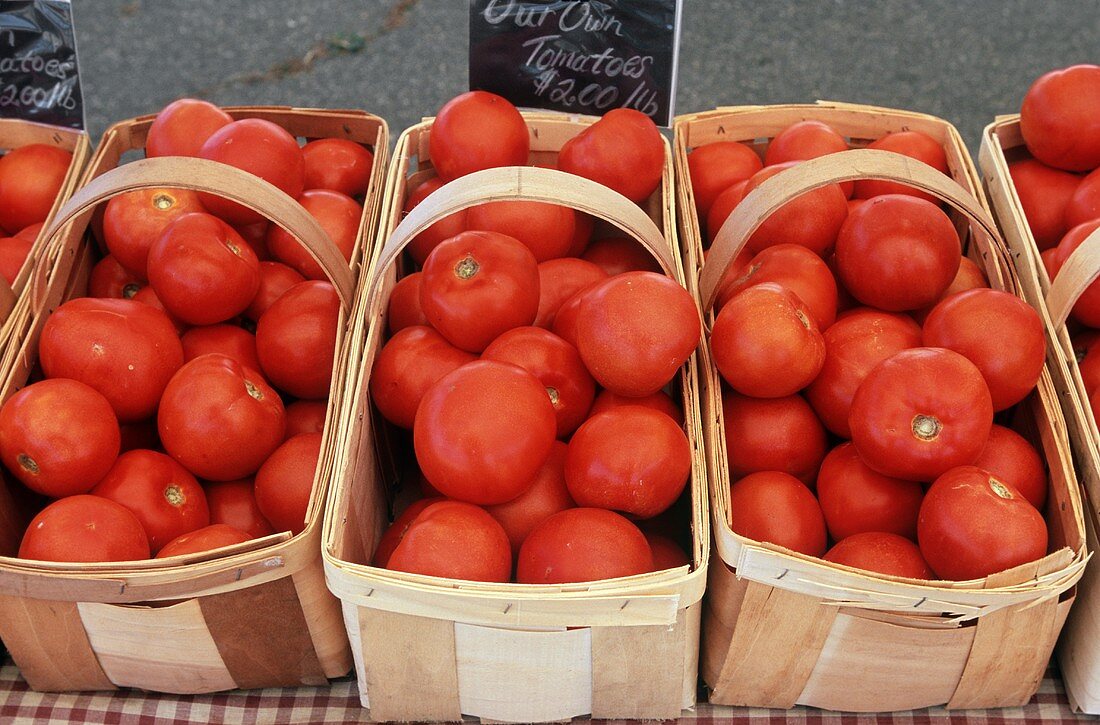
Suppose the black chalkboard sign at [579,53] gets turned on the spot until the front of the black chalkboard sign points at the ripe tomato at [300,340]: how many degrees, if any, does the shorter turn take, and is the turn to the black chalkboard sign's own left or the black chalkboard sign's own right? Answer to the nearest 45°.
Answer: approximately 45° to the black chalkboard sign's own right

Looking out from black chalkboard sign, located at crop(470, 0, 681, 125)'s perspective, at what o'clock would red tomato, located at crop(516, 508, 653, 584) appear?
The red tomato is roughly at 12 o'clock from the black chalkboard sign.

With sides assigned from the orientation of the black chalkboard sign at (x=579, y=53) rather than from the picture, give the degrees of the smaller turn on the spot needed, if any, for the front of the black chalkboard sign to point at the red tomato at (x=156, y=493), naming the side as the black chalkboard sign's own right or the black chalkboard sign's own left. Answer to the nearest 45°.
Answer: approximately 45° to the black chalkboard sign's own right

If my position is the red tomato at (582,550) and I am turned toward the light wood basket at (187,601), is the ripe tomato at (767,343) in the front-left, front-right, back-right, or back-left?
back-right

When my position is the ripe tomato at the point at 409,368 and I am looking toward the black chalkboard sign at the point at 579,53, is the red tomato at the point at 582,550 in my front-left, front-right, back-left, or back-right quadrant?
back-right

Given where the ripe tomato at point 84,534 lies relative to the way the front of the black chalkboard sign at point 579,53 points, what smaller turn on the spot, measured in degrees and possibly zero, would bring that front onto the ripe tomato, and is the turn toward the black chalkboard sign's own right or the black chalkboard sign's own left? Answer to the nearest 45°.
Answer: approximately 45° to the black chalkboard sign's own right

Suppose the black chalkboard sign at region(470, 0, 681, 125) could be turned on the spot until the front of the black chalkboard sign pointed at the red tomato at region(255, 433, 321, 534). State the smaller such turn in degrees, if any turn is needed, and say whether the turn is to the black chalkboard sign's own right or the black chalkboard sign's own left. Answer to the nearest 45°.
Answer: approximately 45° to the black chalkboard sign's own right

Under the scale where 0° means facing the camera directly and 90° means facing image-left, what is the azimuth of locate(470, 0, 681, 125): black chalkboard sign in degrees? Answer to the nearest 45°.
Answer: approximately 0°

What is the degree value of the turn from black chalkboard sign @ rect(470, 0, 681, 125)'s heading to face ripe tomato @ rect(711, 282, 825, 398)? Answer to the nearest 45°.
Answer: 0° — it already faces it

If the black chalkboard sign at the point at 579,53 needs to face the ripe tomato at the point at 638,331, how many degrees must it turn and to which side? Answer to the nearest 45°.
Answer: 0° — it already faces it

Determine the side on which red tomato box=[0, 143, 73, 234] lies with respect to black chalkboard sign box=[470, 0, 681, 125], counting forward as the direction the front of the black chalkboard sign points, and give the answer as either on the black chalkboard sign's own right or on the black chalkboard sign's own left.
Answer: on the black chalkboard sign's own right

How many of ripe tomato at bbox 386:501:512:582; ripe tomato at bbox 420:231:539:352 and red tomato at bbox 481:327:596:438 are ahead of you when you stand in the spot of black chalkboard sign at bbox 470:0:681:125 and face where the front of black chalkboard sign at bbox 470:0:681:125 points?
3
